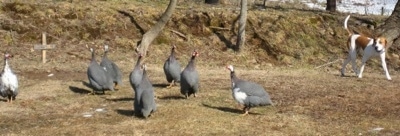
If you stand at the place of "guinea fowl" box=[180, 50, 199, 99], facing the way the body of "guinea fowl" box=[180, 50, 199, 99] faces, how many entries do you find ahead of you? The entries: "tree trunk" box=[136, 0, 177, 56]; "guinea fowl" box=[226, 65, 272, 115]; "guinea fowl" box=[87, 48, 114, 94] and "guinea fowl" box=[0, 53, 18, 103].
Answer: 1

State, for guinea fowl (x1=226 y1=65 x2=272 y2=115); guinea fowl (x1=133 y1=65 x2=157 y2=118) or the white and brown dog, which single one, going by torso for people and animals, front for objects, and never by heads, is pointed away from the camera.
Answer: guinea fowl (x1=133 y1=65 x2=157 y2=118)

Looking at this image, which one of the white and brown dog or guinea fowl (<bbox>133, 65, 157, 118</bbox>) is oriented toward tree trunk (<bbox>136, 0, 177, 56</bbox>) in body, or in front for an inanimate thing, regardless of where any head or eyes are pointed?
the guinea fowl

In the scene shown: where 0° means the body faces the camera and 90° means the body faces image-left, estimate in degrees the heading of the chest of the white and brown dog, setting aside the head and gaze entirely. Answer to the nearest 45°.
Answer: approximately 315°

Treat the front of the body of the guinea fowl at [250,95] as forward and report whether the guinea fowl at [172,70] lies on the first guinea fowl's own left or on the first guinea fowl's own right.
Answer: on the first guinea fowl's own right

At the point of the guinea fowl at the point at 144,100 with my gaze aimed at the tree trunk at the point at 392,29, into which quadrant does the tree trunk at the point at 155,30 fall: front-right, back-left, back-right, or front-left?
front-left

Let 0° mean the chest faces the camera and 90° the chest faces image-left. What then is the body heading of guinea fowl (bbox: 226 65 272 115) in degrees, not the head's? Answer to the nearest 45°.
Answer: approximately 90°

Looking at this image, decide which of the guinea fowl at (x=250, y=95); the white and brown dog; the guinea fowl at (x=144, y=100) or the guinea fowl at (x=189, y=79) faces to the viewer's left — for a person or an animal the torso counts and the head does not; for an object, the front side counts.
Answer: the guinea fowl at (x=250, y=95)

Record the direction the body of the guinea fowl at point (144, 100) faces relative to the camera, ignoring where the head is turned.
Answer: away from the camera

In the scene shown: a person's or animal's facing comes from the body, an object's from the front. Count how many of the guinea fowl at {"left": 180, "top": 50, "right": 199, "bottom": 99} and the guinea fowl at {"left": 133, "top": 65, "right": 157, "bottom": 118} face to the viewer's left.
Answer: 0
